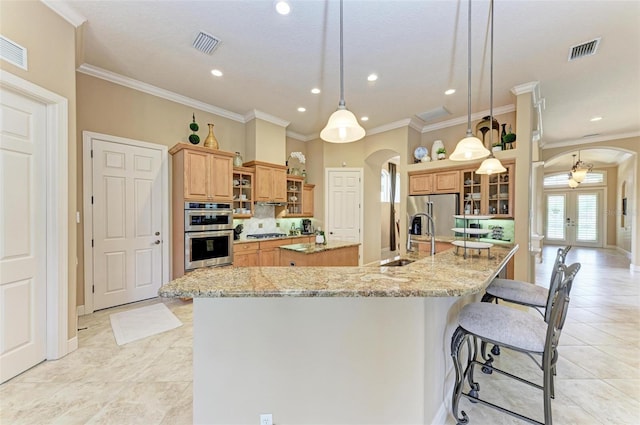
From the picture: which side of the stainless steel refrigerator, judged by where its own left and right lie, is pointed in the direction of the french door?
back

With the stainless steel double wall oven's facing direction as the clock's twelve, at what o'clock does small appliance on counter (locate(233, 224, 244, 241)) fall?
The small appliance on counter is roughly at 9 o'clock from the stainless steel double wall oven.

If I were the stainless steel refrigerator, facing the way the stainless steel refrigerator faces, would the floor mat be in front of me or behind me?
in front

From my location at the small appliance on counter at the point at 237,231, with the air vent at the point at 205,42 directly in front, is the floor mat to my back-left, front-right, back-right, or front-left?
front-right

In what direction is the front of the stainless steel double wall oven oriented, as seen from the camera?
facing the viewer and to the right of the viewer

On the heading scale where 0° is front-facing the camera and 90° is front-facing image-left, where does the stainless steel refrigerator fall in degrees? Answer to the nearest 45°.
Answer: approximately 45°

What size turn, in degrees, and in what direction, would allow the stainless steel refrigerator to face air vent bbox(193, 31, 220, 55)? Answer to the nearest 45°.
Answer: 0° — it already faces it
